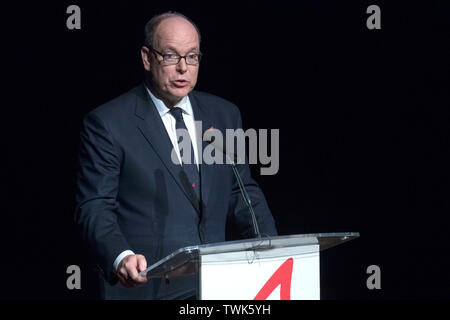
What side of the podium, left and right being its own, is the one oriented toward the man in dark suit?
back

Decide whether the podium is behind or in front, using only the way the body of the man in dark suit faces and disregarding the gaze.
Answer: in front

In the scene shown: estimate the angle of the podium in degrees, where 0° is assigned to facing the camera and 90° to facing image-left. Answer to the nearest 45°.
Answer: approximately 315°

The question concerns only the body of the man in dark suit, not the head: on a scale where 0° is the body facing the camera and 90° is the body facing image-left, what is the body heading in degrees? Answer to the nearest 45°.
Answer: approximately 315°
